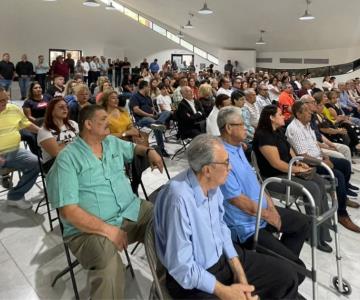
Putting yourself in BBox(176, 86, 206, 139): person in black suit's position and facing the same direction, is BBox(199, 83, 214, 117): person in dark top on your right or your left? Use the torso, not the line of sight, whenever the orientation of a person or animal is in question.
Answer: on your left

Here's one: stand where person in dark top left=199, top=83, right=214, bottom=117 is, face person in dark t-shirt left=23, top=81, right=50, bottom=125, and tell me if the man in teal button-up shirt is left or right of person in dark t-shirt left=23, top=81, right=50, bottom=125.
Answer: left

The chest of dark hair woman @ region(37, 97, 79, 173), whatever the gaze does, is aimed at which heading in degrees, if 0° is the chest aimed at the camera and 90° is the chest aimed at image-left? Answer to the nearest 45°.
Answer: approximately 315°
